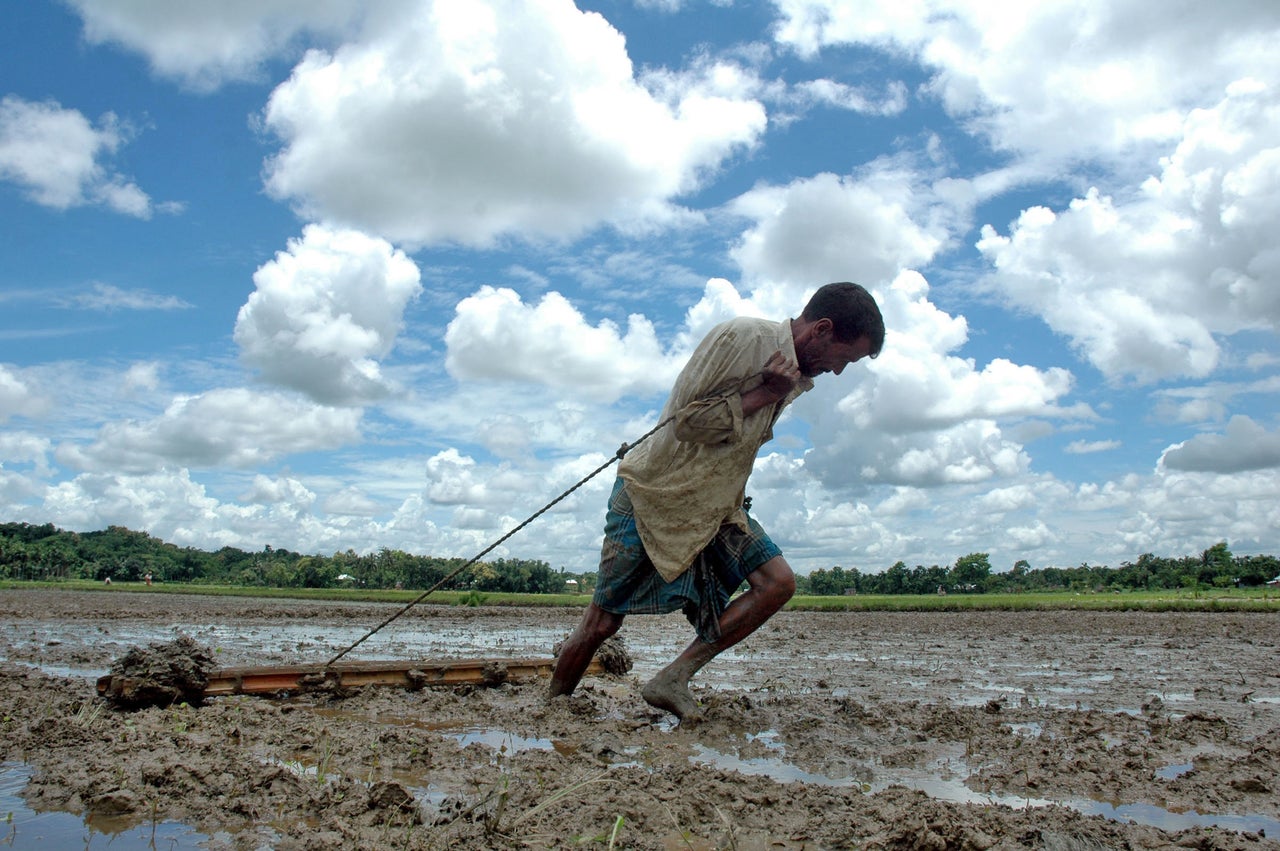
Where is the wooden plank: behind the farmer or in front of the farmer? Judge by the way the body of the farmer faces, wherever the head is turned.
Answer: behind

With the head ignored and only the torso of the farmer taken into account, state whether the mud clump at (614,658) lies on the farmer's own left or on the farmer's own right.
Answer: on the farmer's own left

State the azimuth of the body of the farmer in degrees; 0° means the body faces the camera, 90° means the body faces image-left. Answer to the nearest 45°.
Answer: approximately 270°

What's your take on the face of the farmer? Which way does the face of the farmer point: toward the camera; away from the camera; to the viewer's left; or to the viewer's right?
to the viewer's right

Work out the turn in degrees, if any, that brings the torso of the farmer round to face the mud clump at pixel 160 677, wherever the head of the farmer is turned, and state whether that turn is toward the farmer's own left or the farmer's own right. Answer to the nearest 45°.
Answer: approximately 180°
